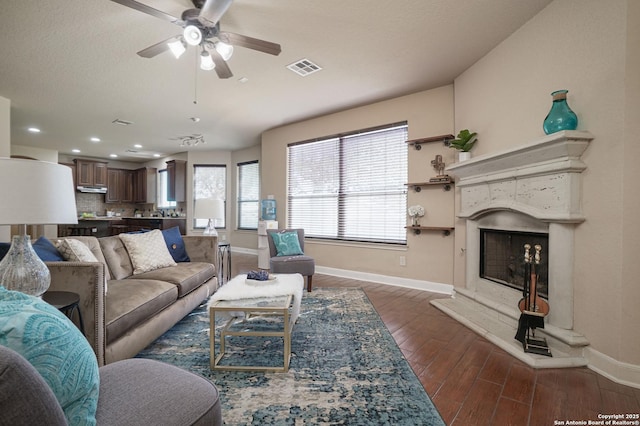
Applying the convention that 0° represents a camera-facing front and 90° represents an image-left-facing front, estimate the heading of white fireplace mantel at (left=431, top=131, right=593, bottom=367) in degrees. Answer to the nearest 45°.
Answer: approximately 45°

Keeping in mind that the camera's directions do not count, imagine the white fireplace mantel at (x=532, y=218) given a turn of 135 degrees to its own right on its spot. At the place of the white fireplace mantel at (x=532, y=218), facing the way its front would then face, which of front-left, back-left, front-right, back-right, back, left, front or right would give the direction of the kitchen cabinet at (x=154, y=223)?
left

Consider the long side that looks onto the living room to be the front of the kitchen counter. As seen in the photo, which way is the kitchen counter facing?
toward the camera

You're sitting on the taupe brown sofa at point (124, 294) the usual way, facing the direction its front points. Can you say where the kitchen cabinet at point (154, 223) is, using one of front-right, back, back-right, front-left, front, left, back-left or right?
back-left

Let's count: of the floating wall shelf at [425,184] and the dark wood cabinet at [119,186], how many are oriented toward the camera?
2

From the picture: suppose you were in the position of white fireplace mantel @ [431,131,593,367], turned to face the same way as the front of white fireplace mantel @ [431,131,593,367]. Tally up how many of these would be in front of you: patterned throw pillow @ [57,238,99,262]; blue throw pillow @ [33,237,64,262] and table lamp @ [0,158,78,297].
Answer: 3

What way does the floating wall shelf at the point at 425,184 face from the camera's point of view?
toward the camera

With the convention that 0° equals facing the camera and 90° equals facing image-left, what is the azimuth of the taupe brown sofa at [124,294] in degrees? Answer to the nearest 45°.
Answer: approximately 315°

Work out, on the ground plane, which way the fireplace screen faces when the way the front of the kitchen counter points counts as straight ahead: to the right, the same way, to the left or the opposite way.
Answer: to the right

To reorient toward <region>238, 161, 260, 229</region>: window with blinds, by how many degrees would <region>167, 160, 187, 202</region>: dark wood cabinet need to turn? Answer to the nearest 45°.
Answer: approximately 90° to its left

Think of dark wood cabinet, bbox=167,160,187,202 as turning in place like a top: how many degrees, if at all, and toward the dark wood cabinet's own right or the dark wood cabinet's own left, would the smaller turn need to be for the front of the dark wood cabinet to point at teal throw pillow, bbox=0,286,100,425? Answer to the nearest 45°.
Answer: approximately 45° to the dark wood cabinet's own left

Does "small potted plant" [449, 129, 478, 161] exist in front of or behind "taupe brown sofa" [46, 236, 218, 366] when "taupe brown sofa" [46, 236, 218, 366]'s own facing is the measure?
in front

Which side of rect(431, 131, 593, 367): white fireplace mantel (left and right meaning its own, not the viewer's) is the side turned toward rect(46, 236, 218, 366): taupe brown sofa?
front

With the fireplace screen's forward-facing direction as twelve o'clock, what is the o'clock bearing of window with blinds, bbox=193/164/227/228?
The window with blinds is roughly at 2 o'clock from the fireplace screen.

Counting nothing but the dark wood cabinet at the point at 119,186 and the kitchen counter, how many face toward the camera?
2

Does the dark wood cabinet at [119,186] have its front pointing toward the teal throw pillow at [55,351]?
yes
